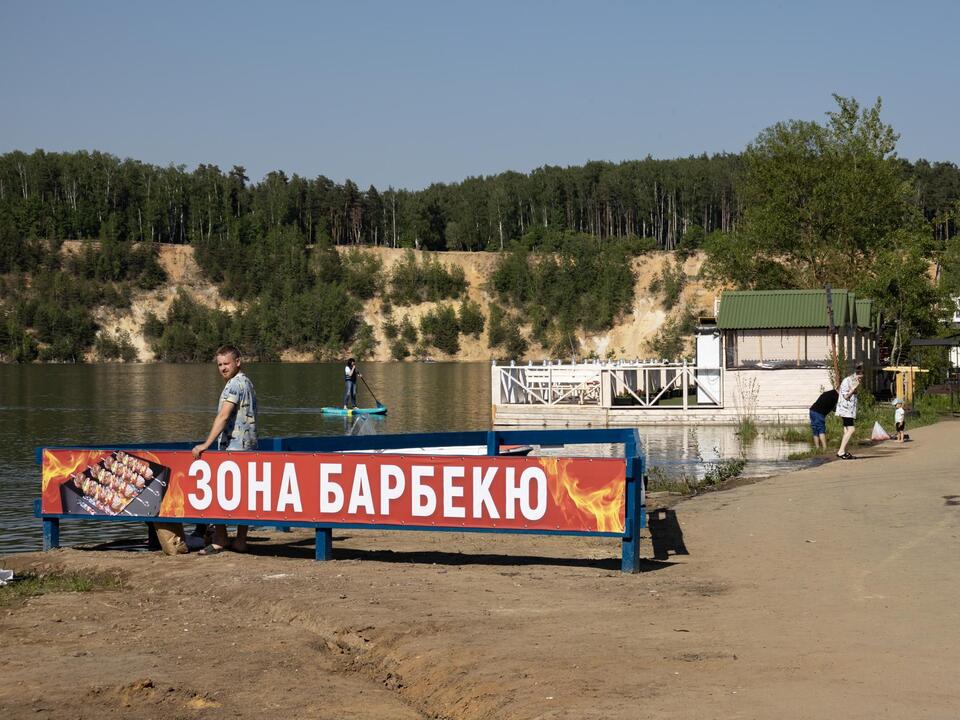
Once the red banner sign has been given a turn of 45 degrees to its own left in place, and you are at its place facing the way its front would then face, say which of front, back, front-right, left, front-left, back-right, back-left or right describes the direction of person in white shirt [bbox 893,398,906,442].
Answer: left

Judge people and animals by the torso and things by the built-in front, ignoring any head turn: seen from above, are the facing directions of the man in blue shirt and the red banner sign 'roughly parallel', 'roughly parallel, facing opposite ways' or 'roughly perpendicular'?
roughly perpendicular

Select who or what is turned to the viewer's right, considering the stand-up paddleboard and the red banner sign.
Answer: the stand-up paddleboard

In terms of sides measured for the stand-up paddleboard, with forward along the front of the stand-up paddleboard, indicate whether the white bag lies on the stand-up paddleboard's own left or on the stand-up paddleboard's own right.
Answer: on the stand-up paddleboard's own right

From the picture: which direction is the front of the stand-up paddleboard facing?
to the viewer's right

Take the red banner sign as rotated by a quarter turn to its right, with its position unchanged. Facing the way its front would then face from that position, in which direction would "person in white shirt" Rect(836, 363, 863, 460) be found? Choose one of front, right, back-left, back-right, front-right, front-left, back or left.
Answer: back-right

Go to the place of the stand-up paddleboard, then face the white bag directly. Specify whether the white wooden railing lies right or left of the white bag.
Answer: left

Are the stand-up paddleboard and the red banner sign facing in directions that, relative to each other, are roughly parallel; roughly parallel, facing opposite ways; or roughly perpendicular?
roughly perpendicular

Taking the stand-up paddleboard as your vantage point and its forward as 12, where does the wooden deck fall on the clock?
The wooden deck is roughly at 1 o'clock from the stand-up paddleboard.

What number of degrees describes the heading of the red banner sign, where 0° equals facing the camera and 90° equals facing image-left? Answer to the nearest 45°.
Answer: approximately 0°

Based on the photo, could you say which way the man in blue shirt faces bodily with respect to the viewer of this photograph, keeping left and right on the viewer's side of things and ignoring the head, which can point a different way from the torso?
facing to the left of the viewer

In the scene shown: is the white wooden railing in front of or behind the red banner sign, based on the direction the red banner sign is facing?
behind
